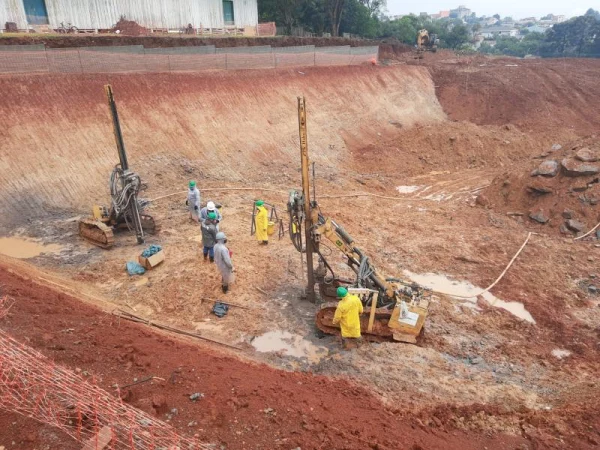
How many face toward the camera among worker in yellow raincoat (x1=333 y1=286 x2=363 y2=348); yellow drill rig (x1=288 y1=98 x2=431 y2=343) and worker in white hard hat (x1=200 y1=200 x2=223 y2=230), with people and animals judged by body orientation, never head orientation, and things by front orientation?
1

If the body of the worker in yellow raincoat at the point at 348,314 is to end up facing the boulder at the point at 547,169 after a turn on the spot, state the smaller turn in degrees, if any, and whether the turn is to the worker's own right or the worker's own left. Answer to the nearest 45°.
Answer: approximately 90° to the worker's own right

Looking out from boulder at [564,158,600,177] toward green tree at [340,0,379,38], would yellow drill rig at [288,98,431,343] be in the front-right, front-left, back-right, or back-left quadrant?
back-left

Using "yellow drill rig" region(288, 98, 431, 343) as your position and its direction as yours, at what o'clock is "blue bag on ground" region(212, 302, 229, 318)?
The blue bag on ground is roughly at 12 o'clock from the yellow drill rig.

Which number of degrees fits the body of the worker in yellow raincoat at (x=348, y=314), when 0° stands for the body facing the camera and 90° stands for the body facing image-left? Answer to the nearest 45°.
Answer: approximately 135°

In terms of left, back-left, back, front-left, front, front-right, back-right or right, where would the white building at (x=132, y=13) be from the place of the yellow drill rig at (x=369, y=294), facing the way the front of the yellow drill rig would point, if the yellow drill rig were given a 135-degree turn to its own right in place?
left

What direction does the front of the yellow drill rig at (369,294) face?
to the viewer's left

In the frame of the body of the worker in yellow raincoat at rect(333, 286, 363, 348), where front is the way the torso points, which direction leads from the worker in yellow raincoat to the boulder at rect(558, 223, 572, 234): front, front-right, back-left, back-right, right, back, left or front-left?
right

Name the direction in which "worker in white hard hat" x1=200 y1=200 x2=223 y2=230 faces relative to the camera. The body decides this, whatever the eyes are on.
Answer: toward the camera

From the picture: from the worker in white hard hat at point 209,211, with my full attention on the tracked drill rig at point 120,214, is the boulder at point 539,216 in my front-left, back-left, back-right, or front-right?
back-right

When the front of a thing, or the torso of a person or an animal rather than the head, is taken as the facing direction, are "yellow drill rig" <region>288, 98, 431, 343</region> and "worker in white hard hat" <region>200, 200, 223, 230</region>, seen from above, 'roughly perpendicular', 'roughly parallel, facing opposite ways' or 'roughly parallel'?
roughly perpendicular

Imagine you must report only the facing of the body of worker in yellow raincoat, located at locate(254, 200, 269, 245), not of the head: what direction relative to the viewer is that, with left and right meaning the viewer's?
facing to the left of the viewer

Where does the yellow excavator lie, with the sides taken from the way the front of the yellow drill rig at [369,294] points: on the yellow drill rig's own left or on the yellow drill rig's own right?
on the yellow drill rig's own right
